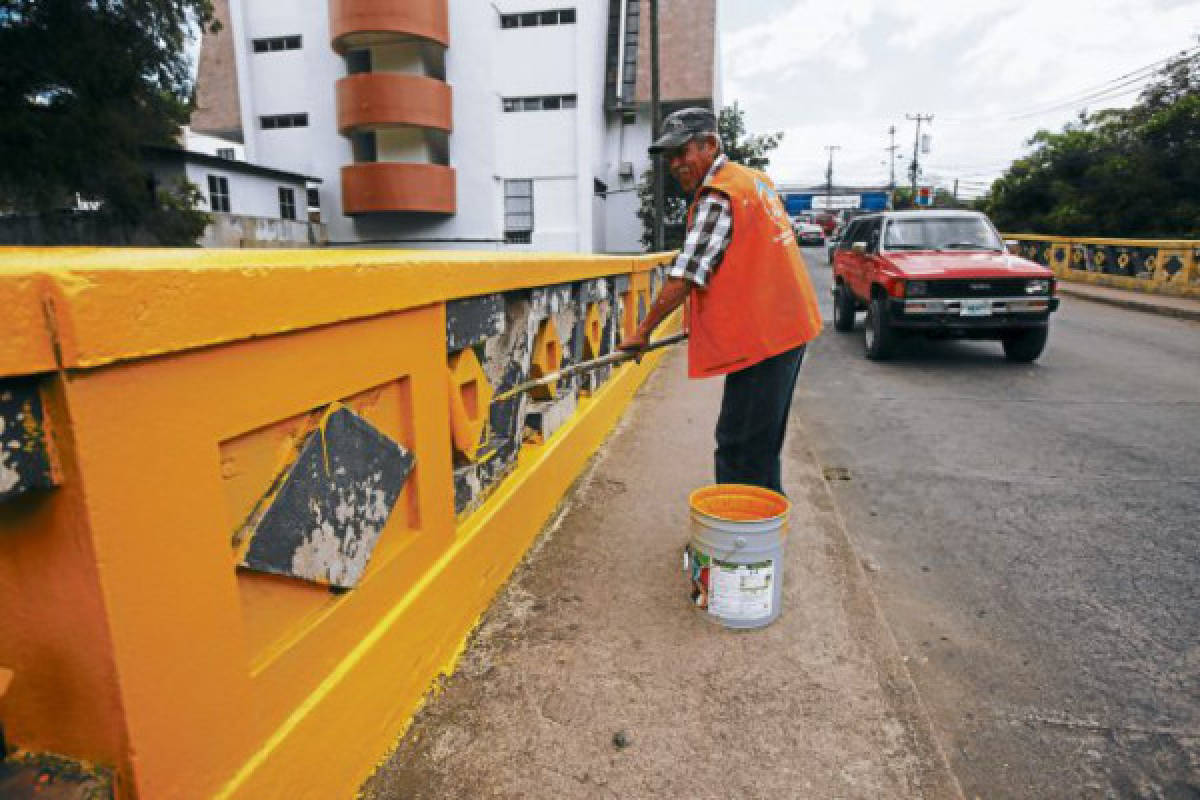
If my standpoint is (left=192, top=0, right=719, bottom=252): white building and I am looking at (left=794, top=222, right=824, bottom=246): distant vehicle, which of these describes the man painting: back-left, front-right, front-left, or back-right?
back-right

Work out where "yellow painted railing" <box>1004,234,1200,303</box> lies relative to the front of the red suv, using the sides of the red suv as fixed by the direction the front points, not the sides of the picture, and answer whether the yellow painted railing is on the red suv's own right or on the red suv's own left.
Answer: on the red suv's own left

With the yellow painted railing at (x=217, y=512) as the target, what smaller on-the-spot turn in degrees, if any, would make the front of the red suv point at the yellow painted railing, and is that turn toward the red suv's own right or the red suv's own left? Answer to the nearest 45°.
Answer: approximately 45° to the red suv's own right

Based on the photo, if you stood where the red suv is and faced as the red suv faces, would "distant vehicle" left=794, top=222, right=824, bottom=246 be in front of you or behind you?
behind

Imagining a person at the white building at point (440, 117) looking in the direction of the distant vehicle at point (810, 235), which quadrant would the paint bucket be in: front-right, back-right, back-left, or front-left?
back-right

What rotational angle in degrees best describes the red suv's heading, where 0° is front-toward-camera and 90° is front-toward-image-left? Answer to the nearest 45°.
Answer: approximately 315°

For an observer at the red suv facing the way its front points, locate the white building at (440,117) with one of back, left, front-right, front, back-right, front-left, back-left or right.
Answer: back

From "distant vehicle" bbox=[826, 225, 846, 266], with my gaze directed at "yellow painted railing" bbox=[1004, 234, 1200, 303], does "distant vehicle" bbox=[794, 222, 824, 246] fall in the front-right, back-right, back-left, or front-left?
back-left

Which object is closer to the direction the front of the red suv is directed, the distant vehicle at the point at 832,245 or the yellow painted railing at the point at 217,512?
the yellow painted railing
